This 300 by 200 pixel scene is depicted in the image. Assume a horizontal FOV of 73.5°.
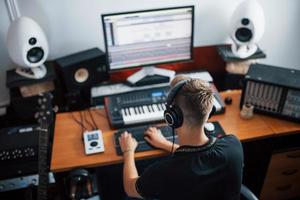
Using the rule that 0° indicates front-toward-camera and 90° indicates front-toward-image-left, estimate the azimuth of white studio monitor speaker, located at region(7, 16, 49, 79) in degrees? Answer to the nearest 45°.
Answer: approximately 315°

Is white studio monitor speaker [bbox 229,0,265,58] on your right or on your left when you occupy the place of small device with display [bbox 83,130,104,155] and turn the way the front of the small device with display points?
on your left

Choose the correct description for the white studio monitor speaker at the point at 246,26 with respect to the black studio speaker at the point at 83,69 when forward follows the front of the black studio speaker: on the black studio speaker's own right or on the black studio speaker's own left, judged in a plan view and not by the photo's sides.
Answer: on the black studio speaker's own left

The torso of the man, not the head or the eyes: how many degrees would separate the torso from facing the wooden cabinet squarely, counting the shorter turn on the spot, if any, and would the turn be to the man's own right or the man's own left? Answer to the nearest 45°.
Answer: approximately 90° to the man's own right

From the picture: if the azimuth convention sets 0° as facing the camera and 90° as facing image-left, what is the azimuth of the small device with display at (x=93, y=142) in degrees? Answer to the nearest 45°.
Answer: approximately 0°

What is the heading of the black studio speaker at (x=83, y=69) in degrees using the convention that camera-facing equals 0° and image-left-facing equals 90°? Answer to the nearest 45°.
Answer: approximately 0°
